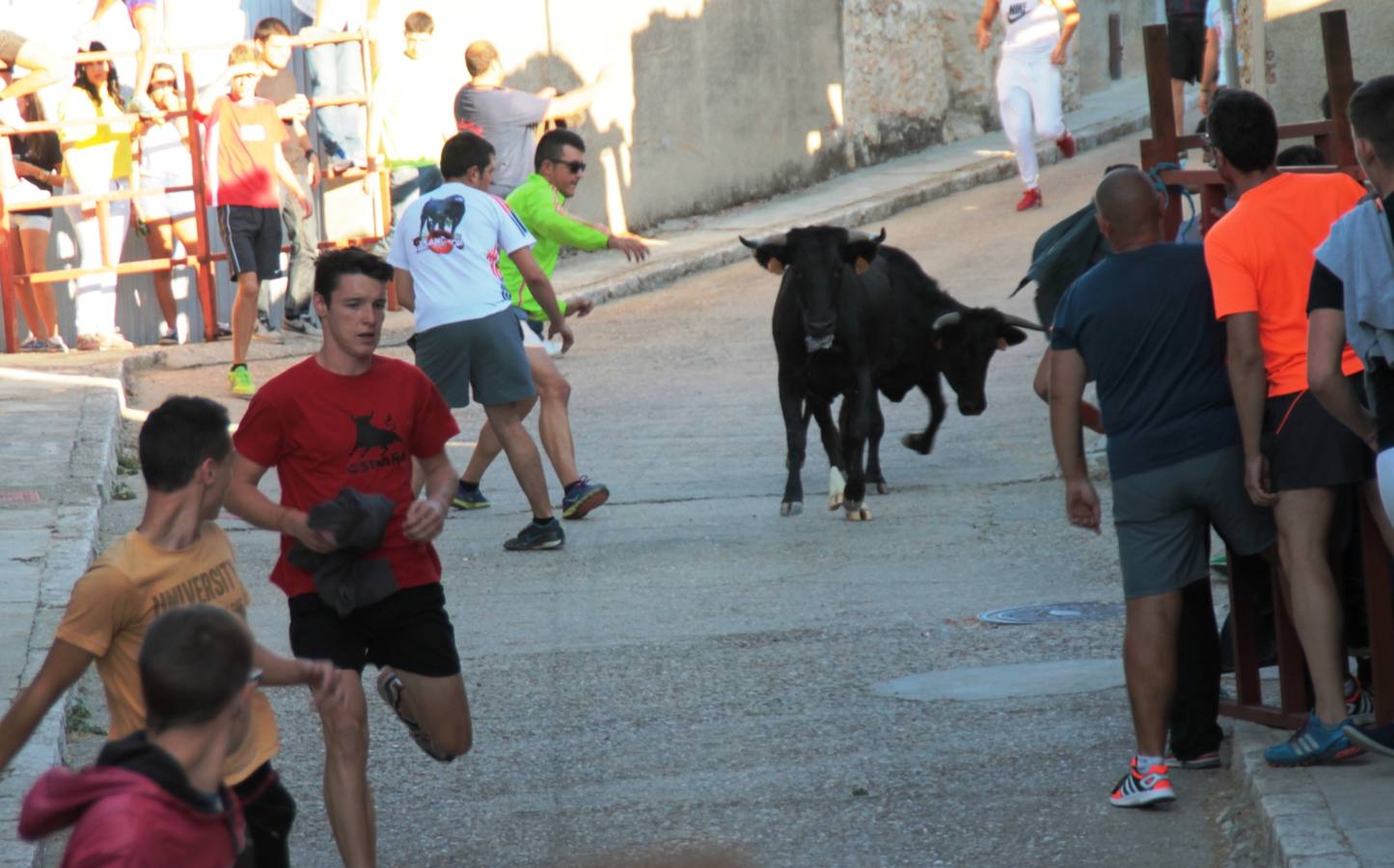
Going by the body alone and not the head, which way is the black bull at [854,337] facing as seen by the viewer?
toward the camera

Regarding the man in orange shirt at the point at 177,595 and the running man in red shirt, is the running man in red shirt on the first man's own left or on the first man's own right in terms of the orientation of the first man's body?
on the first man's own left

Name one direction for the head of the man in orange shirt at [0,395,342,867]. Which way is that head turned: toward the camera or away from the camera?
away from the camera

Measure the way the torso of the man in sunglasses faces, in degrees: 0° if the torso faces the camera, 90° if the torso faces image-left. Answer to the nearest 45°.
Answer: approximately 270°

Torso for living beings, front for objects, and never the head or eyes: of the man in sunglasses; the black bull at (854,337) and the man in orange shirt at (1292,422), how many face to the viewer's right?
1

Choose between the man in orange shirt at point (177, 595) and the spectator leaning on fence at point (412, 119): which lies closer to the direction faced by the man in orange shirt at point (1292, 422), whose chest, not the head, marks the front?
the spectator leaning on fence

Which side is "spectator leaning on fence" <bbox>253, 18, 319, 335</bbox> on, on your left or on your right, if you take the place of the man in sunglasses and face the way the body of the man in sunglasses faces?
on your left

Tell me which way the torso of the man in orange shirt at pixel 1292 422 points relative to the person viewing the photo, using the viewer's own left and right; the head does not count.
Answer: facing away from the viewer and to the left of the viewer

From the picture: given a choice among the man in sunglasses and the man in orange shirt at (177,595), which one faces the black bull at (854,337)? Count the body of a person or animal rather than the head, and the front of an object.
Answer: the man in sunglasses

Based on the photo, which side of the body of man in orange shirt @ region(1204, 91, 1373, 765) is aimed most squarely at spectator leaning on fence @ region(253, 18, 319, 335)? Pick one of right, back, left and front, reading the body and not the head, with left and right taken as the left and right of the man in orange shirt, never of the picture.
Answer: front

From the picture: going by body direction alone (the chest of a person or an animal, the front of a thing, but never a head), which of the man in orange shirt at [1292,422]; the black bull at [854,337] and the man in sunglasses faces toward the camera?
the black bull
